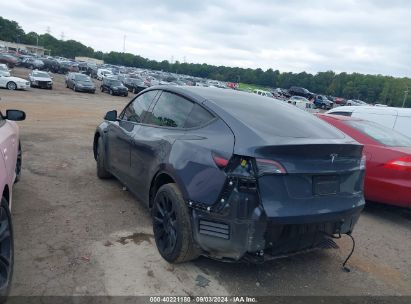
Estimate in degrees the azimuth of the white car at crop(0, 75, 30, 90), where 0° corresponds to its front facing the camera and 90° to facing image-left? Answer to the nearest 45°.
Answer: approximately 315°

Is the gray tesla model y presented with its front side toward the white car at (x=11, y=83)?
yes

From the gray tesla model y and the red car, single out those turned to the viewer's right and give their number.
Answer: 0

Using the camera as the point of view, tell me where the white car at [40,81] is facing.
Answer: facing the viewer and to the right of the viewer

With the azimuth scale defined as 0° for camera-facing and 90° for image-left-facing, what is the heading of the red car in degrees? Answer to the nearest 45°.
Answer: approximately 135°

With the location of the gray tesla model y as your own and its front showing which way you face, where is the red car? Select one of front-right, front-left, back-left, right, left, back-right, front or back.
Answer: right

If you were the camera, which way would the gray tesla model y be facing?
facing away from the viewer and to the left of the viewer

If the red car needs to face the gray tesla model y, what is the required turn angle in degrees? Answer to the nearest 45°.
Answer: approximately 90° to its left

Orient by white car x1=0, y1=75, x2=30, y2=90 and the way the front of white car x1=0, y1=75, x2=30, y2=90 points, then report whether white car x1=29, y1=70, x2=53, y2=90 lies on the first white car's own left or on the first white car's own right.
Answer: on the first white car's own left

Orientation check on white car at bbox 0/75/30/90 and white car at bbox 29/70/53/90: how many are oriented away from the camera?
0
